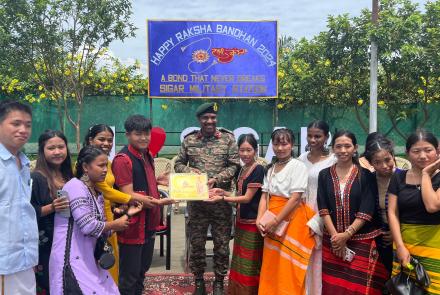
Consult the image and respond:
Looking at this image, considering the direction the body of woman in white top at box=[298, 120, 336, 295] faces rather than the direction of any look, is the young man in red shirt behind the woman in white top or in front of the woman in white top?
in front

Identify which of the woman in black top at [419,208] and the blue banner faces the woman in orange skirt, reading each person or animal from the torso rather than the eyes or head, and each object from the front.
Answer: the blue banner

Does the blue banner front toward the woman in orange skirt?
yes

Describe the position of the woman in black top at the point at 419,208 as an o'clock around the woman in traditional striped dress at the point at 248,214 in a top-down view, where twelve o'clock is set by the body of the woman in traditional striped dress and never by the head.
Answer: The woman in black top is roughly at 9 o'clock from the woman in traditional striped dress.

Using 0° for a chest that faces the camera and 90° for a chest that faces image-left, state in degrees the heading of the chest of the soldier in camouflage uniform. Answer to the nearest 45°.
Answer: approximately 0°

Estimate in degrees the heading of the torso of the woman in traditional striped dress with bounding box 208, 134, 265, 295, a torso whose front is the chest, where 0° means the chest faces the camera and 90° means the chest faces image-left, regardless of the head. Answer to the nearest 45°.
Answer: approximately 45°
